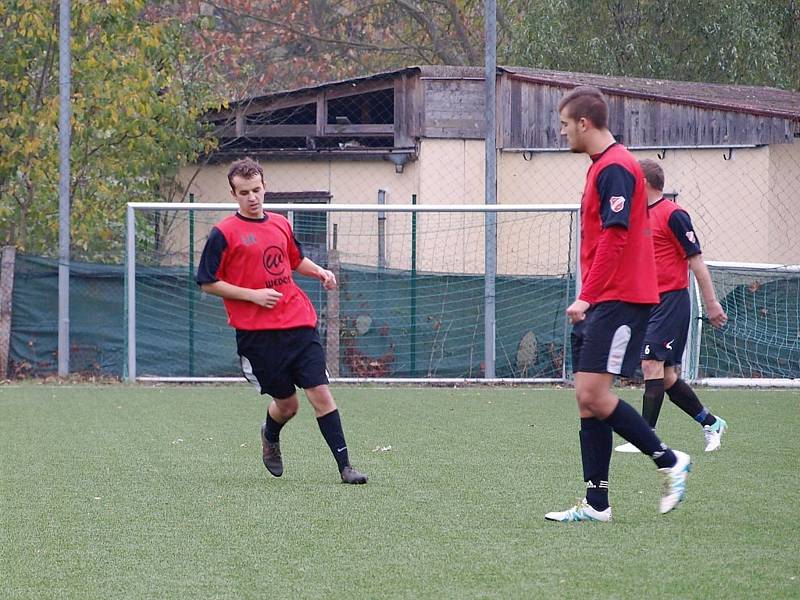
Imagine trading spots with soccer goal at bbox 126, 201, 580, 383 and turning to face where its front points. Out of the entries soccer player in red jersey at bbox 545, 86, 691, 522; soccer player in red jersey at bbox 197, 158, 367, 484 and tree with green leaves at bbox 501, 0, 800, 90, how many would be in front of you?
2

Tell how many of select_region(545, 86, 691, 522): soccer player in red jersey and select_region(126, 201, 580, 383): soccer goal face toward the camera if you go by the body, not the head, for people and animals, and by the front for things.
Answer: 1

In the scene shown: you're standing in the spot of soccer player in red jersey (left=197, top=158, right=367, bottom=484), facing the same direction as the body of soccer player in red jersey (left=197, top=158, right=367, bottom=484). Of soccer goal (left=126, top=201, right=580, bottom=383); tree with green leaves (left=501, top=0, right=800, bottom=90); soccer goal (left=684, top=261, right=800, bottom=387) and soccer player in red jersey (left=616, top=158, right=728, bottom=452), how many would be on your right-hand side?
0

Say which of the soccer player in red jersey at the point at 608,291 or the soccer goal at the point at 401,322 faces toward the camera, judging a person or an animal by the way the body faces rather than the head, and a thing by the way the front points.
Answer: the soccer goal

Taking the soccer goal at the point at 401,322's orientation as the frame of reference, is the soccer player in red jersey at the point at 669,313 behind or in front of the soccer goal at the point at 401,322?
in front

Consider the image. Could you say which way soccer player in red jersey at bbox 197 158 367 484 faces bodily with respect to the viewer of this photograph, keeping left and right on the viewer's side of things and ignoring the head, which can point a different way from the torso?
facing the viewer and to the right of the viewer

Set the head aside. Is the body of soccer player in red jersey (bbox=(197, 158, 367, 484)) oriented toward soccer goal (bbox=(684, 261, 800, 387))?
no

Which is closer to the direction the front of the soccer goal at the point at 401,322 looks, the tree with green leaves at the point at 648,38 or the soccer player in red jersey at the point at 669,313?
the soccer player in red jersey

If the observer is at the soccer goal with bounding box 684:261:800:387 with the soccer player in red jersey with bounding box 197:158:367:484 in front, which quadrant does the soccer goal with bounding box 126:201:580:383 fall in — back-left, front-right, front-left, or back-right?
front-right

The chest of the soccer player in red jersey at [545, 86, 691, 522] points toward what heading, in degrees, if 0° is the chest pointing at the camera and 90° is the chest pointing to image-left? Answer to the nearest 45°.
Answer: approximately 90°

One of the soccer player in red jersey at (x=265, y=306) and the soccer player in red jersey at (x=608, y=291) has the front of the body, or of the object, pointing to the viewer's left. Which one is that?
the soccer player in red jersey at (x=608, y=291)

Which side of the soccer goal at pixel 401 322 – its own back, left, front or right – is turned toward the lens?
front

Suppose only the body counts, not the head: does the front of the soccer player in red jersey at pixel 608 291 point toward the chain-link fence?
no
